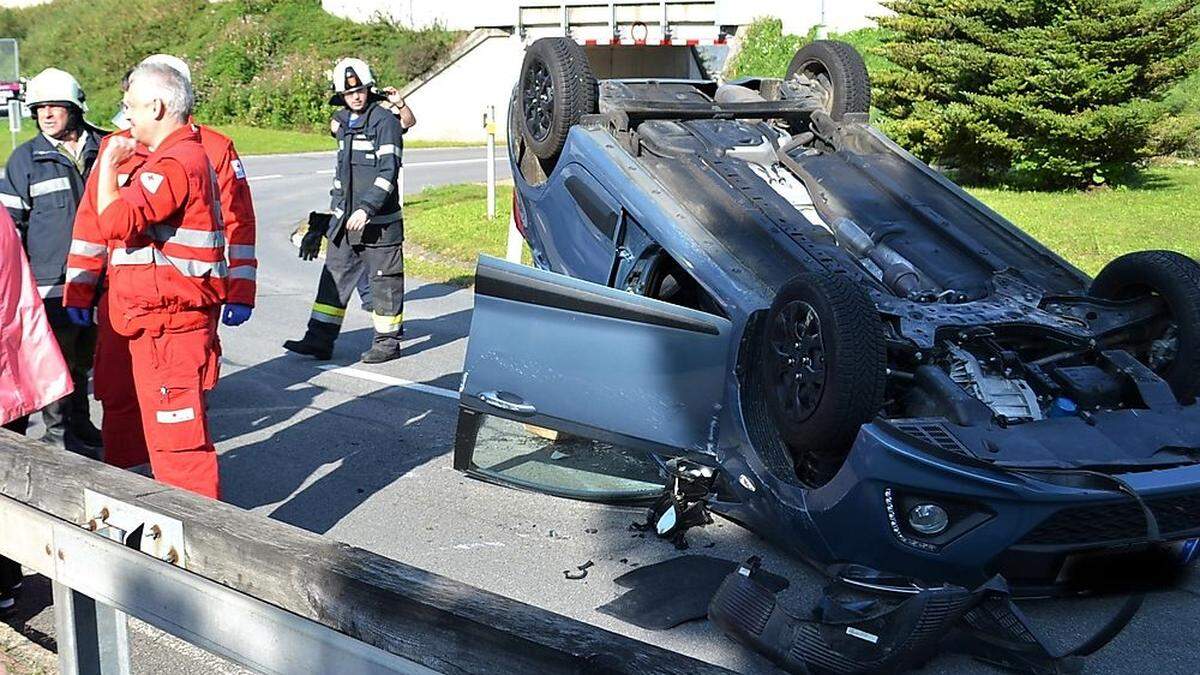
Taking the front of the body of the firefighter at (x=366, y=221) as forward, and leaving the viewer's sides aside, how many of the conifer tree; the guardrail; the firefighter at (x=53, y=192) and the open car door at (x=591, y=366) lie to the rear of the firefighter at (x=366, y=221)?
1

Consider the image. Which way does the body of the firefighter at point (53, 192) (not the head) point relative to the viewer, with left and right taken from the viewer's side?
facing the viewer and to the right of the viewer

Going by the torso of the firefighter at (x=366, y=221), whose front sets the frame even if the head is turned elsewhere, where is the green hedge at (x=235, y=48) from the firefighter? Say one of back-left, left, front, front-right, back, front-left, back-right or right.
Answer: back-right

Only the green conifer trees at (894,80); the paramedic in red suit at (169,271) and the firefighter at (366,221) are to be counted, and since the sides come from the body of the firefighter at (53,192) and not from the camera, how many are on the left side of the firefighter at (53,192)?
2

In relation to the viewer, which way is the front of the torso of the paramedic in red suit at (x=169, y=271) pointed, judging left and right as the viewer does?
facing to the left of the viewer

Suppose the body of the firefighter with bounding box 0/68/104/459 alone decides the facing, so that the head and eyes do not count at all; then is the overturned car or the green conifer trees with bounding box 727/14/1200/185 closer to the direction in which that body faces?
the overturned car

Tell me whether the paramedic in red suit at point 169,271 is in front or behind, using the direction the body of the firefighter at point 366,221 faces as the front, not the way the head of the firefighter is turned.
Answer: in front

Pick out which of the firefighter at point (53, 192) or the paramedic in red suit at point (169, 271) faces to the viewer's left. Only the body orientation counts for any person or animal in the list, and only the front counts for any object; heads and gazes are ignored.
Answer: the paramedic in red suit

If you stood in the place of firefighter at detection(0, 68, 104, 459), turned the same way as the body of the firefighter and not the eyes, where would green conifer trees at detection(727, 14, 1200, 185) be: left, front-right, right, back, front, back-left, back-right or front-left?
left
